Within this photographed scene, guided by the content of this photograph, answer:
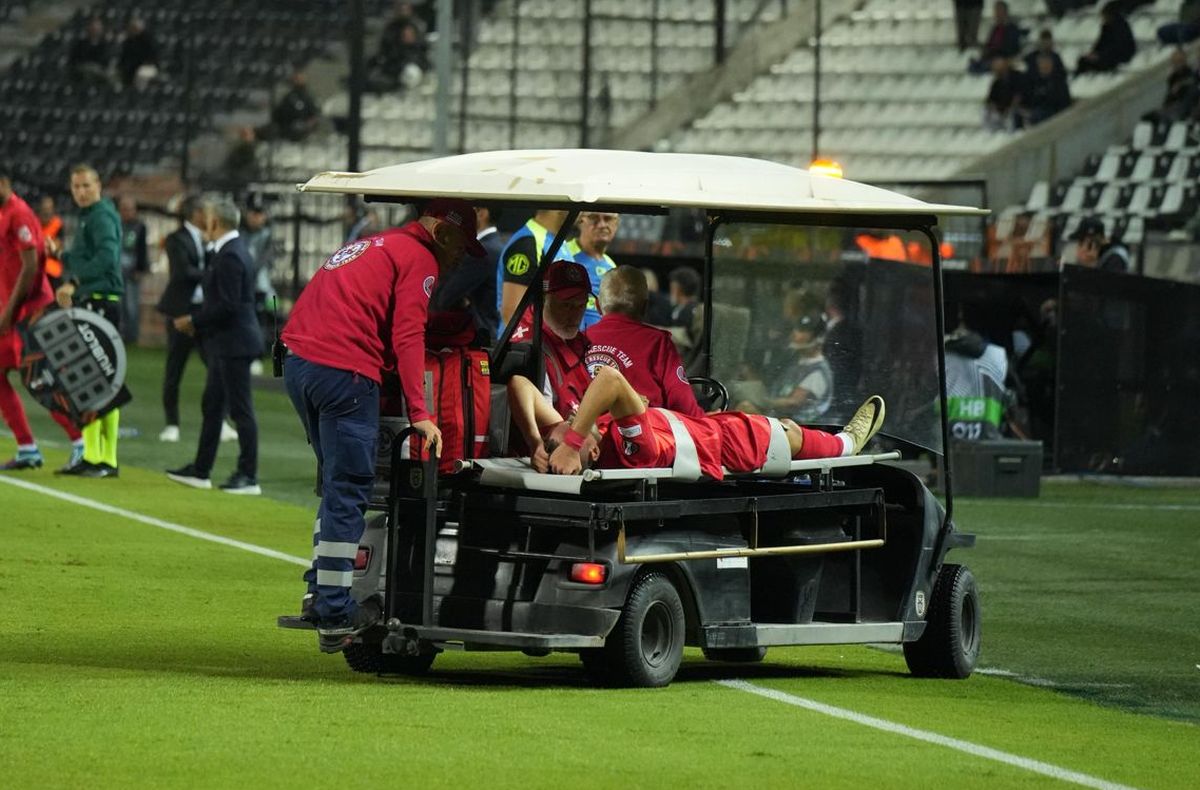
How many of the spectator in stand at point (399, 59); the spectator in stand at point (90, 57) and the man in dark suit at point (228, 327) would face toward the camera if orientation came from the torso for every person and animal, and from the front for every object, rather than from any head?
2

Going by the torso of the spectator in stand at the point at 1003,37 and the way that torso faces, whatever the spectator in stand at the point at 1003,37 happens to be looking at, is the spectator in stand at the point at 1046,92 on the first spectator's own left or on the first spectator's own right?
on the first spectator's own left

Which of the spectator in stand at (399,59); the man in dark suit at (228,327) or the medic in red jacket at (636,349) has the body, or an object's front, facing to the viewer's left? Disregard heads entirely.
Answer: the man in dark suit

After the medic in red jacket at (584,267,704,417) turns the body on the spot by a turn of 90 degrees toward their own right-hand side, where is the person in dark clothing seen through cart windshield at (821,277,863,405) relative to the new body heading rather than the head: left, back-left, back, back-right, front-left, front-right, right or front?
left

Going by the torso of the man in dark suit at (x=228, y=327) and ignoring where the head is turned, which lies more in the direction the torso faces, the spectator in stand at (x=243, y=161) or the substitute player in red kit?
the substitute player in red kit

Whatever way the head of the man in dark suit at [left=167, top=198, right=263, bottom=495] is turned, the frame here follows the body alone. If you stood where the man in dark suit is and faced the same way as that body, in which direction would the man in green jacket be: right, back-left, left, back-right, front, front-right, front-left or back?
front-right

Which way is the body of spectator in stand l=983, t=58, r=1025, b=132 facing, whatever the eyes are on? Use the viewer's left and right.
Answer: facing the viewer and to the left of the viewer

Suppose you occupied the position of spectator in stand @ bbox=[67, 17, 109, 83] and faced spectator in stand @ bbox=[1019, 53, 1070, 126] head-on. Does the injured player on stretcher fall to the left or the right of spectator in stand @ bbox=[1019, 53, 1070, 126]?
right

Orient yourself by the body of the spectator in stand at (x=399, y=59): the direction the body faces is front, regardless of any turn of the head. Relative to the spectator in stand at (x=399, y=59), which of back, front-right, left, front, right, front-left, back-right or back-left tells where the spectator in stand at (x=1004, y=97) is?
front-left

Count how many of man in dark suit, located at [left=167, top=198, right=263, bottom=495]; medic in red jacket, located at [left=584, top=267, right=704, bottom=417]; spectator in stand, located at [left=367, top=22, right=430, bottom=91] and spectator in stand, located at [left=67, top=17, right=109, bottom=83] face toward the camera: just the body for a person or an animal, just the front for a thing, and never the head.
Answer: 2

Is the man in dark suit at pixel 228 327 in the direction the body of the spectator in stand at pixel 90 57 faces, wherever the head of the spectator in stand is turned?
yes

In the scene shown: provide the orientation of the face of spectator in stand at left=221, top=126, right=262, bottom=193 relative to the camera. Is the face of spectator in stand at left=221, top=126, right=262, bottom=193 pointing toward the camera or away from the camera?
toward the camera

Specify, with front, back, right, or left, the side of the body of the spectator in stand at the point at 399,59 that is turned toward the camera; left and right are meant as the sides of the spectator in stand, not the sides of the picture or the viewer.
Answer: front

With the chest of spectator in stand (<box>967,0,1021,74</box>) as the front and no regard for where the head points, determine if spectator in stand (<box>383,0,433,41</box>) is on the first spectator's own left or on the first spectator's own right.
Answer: on the first spectator's own right

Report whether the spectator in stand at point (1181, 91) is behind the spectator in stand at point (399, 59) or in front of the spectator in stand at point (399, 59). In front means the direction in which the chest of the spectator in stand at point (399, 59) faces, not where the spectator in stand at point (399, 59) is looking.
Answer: in front

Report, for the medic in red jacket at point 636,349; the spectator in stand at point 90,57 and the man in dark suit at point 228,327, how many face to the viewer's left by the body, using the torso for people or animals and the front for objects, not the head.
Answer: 1
